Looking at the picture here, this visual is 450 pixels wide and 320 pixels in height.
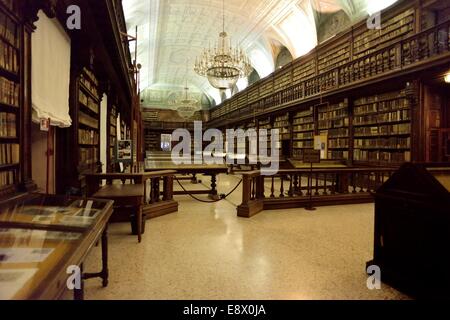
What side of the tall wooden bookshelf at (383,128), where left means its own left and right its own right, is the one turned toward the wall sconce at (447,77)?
left

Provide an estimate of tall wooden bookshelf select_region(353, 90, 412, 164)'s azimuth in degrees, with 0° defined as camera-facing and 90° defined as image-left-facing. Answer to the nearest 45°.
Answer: approximately 45°

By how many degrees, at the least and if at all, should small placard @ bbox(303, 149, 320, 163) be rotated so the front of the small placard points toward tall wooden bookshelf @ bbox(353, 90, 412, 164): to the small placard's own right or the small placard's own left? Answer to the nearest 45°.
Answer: approximately 135° to the small placard's own left

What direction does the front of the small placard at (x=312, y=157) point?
toward the camera

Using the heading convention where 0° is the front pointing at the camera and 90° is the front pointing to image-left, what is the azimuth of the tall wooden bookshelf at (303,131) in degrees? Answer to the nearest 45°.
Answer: approximately 45°

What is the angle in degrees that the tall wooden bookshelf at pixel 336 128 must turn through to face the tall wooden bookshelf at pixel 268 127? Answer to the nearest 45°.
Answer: approximately 90° to its right

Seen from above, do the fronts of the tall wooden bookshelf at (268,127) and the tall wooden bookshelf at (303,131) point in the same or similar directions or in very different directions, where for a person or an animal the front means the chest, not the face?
same or similar directions

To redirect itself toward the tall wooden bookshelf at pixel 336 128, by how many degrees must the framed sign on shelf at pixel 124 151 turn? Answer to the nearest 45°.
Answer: approximately 90° to its left

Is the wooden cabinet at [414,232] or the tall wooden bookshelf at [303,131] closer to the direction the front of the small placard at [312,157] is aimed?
the wooden cabinet

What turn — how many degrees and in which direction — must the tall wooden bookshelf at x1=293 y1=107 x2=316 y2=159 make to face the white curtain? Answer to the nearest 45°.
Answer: approximately 45° to its left

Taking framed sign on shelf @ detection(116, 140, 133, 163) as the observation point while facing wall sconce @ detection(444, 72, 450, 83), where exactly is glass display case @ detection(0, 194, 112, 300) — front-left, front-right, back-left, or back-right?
front-right

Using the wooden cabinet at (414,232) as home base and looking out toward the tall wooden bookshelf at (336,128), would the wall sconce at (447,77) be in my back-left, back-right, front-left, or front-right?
front-right

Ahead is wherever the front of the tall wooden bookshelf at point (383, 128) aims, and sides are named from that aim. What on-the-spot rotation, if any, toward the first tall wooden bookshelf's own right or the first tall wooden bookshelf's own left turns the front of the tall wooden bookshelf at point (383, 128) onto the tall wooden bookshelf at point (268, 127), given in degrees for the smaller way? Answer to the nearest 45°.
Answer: approximately 90° to the first tall wooden bookshelf's own right

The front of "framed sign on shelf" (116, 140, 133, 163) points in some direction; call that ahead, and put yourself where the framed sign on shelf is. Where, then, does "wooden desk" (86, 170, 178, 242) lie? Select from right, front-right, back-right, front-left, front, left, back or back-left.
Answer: front

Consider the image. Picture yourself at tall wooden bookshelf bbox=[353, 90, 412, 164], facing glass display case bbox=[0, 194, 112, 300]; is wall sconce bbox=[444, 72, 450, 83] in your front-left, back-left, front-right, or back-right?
front-left
